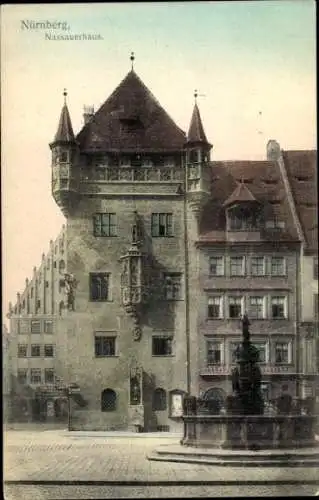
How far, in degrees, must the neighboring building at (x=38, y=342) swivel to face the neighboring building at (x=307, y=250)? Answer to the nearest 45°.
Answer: approximately 90° to its left

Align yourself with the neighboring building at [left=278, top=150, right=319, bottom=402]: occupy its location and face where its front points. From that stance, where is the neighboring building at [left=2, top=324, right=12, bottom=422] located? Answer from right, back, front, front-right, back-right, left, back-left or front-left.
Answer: right

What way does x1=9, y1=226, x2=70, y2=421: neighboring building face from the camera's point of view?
toward the camera

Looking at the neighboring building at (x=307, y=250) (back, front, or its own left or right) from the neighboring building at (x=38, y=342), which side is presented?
right

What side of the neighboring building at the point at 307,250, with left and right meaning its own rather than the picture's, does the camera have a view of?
front
